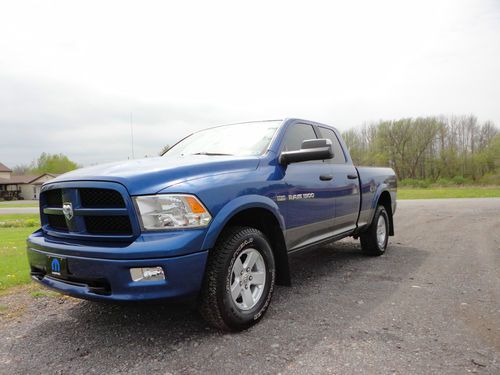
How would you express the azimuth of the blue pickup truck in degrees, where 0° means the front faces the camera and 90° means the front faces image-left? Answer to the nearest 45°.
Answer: approximately 45°
